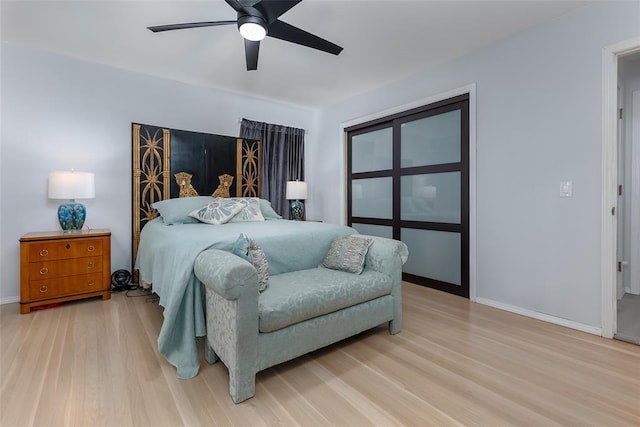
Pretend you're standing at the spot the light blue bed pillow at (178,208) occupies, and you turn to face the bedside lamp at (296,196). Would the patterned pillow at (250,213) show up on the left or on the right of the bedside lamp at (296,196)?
right

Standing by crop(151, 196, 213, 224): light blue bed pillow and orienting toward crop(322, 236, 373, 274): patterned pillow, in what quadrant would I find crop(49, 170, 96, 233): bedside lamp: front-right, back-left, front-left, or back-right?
back-right

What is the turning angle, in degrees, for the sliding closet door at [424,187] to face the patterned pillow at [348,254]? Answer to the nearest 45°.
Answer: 0° — it already faces it

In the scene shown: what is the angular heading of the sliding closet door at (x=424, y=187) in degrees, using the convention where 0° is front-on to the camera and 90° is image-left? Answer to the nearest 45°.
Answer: approximately 45°

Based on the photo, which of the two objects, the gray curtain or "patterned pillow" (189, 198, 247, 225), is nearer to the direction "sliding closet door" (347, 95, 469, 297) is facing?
the patterned pillow

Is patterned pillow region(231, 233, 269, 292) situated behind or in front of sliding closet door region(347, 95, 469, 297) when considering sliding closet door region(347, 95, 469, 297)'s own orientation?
in front

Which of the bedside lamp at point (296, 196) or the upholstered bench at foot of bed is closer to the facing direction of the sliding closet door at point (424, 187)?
the upholstered bench at foot of bed

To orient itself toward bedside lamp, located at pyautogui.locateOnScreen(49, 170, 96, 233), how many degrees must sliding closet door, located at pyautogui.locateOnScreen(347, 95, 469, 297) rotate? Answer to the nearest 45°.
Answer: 0° — it already faces it

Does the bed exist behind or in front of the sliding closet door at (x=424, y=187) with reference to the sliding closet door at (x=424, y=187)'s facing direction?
in front

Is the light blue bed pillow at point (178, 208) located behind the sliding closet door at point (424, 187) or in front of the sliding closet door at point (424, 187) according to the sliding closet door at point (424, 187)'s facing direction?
in front

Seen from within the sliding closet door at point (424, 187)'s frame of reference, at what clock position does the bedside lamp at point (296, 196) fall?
The bedside lamp is roughly at 2 o'clock from the sliding closet door.
